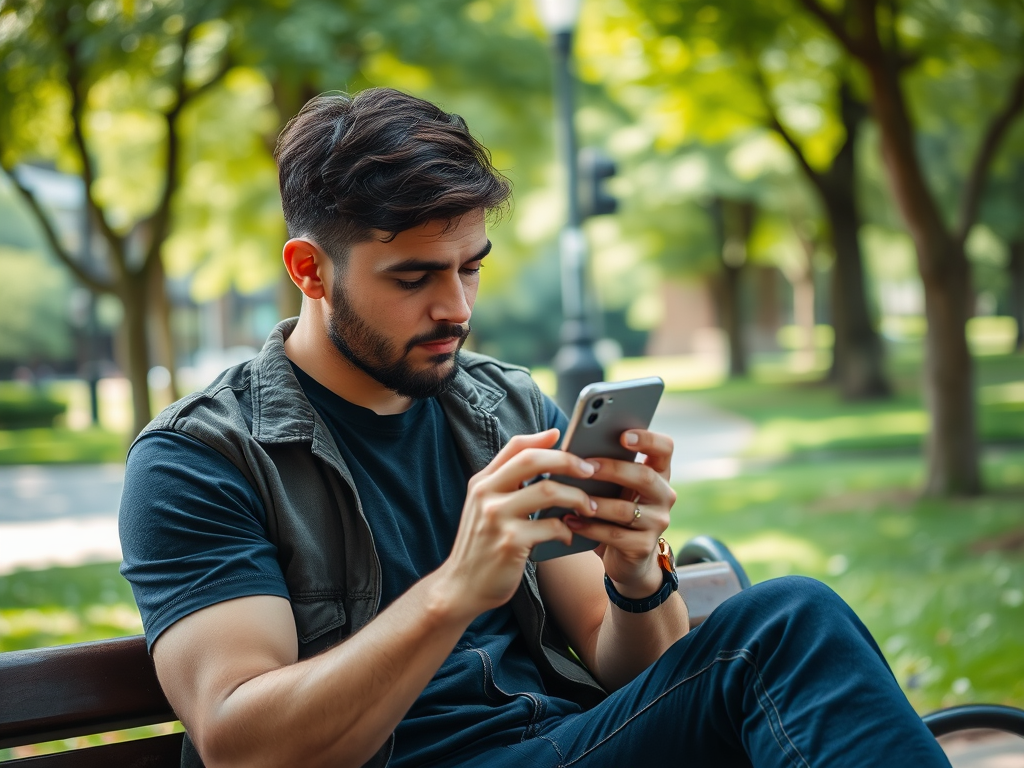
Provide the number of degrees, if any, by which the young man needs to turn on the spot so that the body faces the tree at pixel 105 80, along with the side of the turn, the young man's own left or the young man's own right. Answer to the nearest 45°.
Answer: approximately 135° to the young man's own left

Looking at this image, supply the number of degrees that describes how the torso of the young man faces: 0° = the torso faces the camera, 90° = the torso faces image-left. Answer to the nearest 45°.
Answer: approximately 315°

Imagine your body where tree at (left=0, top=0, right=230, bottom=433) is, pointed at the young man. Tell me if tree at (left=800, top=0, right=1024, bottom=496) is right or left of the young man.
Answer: left

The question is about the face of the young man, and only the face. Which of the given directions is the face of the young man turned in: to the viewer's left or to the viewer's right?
to the viewer's right

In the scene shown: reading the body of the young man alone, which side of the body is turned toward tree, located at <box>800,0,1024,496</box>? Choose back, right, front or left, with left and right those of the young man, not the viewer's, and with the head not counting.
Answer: left

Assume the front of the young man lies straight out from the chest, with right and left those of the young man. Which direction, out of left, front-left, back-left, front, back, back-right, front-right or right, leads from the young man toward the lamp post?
back-left

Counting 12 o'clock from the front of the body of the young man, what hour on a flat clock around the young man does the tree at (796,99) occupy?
The tree is roughly at 8 o'clock from the young man.
